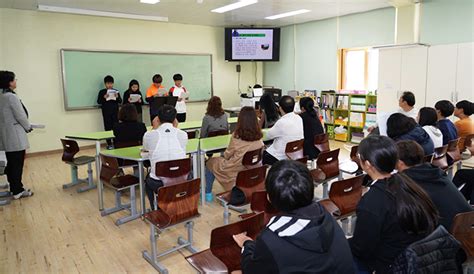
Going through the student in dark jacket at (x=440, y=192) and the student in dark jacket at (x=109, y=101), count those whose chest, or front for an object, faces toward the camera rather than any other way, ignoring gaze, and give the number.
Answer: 1

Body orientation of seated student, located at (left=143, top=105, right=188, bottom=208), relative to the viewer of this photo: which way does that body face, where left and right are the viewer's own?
facing away from the viewer

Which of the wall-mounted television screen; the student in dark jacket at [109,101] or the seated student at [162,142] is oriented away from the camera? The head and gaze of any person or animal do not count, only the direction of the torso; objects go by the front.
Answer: the seated student

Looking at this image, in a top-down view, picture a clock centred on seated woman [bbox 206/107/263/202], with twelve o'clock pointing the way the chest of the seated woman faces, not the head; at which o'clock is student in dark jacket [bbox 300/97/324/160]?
The student in dark jacket is roughly at 3 o'clock from the seated woman.

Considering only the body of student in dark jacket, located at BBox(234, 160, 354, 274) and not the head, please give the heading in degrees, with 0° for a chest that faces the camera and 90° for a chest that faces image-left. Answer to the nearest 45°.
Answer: approximately 135°

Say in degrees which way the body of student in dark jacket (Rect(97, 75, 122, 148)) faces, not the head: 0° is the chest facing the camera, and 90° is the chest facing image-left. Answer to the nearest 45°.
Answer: approximately 0°

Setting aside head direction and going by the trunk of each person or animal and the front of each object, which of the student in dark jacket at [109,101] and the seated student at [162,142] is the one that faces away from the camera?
the seated student

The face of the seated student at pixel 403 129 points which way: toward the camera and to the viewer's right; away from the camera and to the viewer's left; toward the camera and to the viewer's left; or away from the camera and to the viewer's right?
away from the camera and to the viewer's left

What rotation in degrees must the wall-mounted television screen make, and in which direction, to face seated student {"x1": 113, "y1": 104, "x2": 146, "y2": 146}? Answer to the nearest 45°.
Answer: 0° — it already faces them

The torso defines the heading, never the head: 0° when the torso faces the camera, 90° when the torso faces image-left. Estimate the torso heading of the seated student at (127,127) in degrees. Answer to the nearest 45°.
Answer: approximately 180°

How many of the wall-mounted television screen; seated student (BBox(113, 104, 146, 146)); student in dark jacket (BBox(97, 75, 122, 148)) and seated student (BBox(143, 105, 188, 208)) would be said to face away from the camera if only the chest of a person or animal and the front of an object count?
2

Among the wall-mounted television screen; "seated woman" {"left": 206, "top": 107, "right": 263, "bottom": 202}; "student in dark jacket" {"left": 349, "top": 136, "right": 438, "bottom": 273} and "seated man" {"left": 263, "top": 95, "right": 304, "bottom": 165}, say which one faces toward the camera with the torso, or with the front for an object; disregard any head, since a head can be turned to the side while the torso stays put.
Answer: the wall-mounted television screen

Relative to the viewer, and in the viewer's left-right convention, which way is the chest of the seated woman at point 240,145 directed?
facing away from the viewer and to the left of the viewer

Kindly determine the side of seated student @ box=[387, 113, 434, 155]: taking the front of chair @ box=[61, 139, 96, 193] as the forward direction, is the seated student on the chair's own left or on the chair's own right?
on the chair's own right
